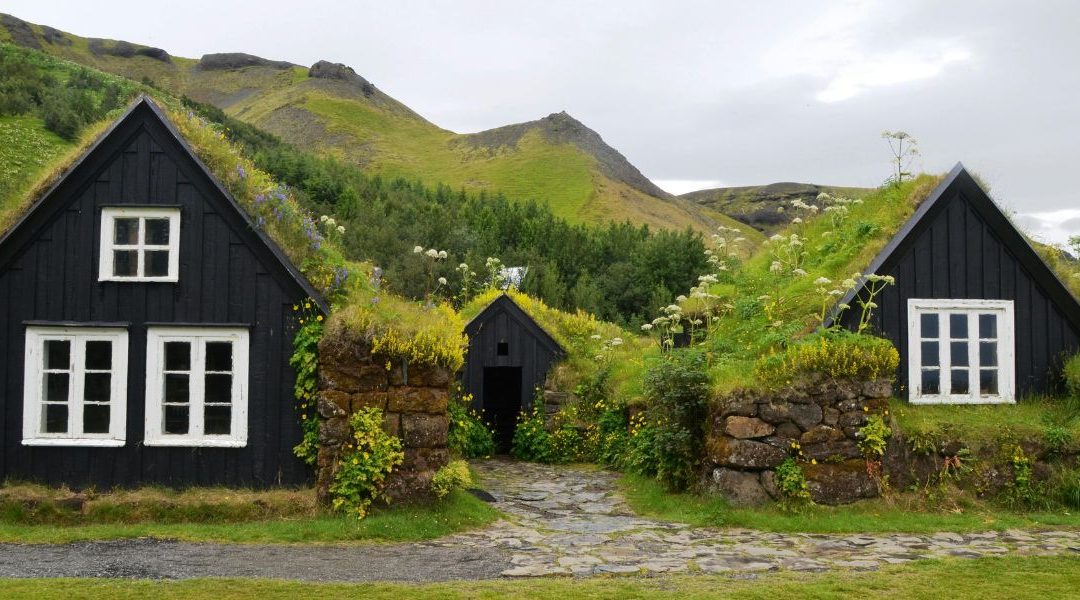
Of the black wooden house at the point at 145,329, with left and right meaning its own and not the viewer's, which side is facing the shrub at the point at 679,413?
left

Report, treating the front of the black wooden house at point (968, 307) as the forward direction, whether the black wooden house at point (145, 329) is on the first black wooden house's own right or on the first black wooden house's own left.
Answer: on the first black wooden house's own right

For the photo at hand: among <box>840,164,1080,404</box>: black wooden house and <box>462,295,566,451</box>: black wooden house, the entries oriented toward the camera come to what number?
2

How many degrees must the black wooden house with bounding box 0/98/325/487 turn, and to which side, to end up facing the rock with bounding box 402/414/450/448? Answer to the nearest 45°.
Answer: approximately 45° to its left

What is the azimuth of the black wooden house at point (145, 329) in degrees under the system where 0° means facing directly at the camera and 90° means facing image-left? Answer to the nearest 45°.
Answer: approximately 0°

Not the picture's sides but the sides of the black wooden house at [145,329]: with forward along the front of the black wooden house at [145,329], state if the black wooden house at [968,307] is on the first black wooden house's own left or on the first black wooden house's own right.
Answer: on the first black wooden house's own left

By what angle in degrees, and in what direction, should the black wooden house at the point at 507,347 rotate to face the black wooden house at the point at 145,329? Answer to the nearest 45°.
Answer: approximately 45° to its right
